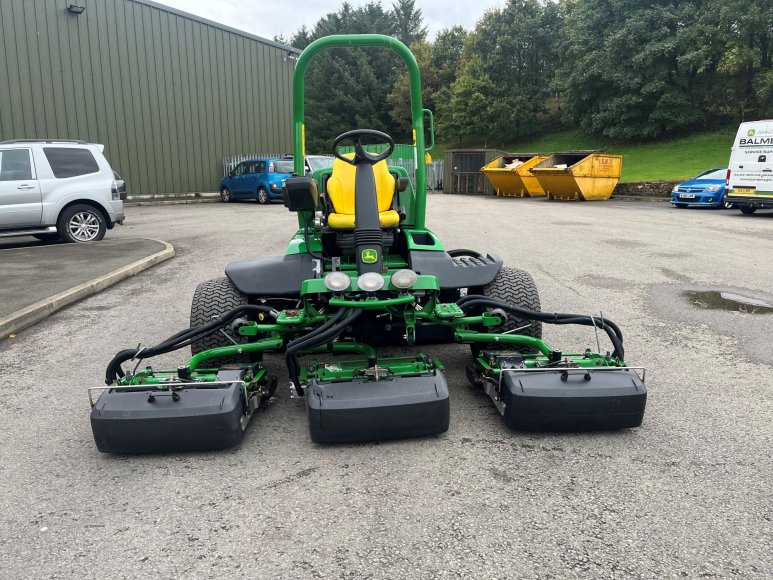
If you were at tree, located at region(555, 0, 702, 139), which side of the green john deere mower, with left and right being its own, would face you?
back

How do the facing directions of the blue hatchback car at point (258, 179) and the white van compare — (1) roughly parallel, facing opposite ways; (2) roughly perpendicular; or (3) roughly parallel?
roughly perpendicular

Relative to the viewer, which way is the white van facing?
away from the camera

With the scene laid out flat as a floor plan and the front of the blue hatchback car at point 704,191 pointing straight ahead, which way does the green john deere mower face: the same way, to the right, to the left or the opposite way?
to the left

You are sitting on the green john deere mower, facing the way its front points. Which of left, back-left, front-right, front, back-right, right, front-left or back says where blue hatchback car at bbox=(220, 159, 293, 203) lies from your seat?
back

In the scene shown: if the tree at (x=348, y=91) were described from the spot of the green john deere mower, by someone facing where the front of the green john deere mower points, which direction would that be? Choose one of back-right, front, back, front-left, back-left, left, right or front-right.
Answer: back

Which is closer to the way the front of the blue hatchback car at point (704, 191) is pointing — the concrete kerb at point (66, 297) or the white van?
the concrete kerb

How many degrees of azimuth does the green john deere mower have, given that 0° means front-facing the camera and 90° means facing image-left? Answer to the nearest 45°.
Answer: approximately 0°

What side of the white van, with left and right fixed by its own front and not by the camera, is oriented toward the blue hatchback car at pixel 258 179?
left

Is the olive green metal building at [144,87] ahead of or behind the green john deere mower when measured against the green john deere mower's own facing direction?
behind
